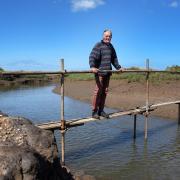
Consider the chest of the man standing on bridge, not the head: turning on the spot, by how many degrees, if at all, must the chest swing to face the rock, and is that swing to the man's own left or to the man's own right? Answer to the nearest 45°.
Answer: approximately 45° to the man's own right

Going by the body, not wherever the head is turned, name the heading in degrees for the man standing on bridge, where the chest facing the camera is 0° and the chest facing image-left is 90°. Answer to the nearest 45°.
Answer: approximately 315°
